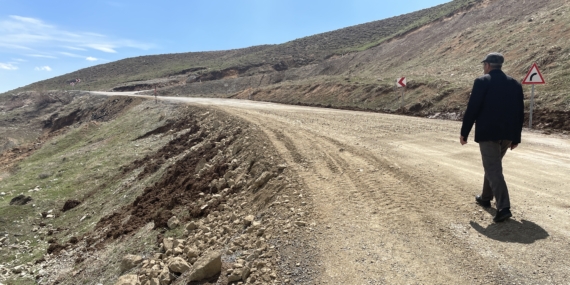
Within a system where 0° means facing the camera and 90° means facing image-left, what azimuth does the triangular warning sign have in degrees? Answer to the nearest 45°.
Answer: approximately 0°

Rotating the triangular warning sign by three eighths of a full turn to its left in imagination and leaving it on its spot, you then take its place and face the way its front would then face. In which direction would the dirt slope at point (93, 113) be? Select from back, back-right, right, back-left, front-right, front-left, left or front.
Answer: back-left

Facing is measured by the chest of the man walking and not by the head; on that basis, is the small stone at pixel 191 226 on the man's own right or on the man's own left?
on the man's own left

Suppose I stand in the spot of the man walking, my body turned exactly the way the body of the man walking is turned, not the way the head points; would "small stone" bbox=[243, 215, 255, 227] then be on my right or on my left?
on my left

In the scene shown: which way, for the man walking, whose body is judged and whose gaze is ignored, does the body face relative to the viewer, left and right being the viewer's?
facing away from the viewer and to the left of the viewer

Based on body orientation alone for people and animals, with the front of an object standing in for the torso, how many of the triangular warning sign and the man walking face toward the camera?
1

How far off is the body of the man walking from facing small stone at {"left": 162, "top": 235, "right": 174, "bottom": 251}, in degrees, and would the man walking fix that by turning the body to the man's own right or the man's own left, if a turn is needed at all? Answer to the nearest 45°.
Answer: approximately 45° to the man's own left

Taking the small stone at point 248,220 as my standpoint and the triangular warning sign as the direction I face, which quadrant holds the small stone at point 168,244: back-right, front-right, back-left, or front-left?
back-left

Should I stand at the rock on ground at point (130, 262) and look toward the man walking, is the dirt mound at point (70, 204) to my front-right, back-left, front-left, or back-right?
back-left
